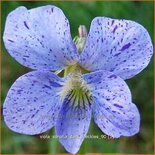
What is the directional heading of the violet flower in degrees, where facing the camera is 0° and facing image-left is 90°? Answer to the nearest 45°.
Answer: approximately 0°
